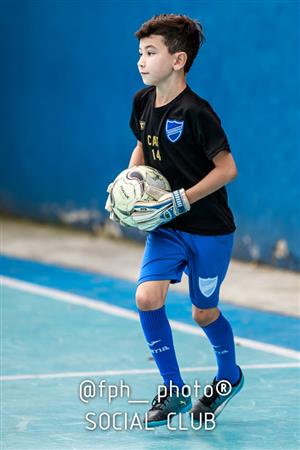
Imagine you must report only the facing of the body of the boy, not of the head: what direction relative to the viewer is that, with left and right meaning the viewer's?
facing the viewer and to the left of the viewer

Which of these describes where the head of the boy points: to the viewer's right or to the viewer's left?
to the viewer's left
